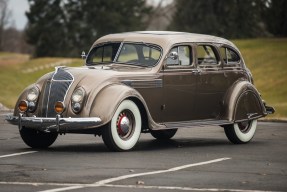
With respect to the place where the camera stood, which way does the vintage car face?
facing the viewer and to the left of the viewer
